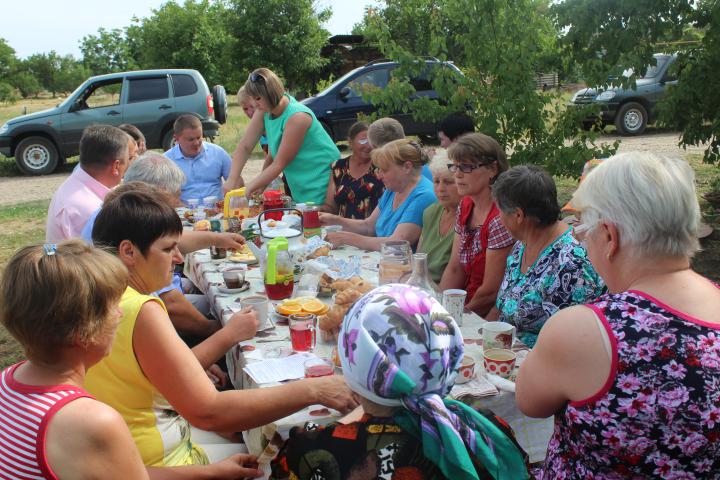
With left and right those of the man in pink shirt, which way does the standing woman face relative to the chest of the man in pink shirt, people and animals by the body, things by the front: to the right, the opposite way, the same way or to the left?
the opposite way

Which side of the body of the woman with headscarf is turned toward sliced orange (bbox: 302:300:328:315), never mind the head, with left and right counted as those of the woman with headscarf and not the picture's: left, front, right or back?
front

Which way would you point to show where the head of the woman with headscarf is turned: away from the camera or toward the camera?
away from the camera

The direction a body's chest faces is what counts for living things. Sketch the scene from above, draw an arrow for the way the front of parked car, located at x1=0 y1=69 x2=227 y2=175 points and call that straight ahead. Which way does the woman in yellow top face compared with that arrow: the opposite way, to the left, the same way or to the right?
the opposite way

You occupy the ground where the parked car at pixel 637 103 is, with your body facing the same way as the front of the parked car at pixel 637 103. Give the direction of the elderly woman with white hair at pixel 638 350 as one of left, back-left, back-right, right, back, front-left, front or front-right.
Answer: front-left

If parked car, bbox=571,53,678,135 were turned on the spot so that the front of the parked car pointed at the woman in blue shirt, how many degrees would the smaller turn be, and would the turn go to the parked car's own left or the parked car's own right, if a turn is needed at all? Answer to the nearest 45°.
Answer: approximately 45° to the parked car's own left

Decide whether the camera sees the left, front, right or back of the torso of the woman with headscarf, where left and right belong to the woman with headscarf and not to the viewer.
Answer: back

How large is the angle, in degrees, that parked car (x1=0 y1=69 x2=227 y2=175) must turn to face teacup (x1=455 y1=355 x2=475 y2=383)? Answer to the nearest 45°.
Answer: approximately 90° to its left

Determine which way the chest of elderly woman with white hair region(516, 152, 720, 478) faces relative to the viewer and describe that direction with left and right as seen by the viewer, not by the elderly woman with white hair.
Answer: facing away from the viewer and to the left of the viewer

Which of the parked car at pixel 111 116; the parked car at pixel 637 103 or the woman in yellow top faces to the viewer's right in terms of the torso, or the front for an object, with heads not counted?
the woman in yellow top

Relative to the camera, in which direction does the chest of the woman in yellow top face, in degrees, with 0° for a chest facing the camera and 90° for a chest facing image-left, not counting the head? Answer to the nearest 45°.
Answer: approximately 270°

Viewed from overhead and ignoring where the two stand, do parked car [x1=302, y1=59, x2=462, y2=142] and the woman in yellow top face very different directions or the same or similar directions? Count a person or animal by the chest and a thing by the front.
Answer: very different directions
